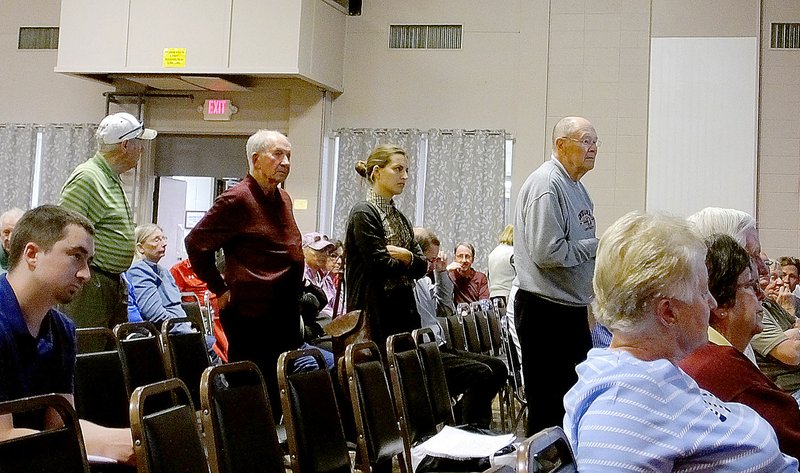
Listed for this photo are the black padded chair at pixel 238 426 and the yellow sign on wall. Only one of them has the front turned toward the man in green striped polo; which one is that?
the yellow sign on wall

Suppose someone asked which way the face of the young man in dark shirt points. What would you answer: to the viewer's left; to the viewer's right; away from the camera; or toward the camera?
to the viewer's right

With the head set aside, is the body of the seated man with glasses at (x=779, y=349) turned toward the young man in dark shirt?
no

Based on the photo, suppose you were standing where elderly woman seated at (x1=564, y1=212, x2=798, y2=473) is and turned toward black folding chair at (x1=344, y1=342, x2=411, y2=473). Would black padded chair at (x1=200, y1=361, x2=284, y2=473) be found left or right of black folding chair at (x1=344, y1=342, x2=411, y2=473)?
left

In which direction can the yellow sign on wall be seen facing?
toward the camera

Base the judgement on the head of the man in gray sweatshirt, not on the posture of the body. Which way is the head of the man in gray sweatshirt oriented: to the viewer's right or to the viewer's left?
to the viewer's right

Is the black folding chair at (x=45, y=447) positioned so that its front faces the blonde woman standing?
no

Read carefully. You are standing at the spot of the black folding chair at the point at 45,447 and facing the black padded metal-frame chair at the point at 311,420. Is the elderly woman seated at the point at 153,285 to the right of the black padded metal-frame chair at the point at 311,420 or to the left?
left

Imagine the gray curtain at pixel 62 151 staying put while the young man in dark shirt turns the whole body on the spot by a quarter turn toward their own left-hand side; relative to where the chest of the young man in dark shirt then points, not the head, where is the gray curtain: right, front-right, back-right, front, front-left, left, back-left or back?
front-left

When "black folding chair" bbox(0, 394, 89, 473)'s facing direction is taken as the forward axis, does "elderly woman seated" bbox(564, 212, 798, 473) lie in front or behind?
in front

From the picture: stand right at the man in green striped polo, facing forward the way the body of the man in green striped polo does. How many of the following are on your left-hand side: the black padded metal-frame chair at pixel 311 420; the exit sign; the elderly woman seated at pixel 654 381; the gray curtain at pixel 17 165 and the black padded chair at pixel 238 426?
2
